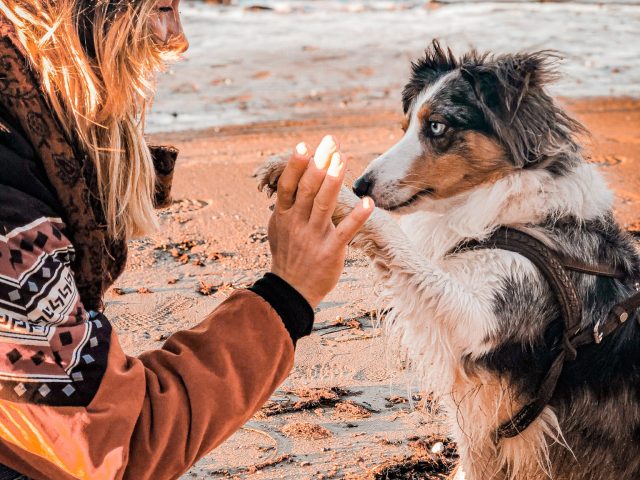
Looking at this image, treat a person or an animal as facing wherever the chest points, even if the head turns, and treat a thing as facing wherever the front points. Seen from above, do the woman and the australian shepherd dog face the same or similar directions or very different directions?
very different directions

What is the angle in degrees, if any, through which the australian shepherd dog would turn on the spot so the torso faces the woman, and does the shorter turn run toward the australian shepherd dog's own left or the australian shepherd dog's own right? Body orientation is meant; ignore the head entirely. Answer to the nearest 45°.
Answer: approximately 45° to the australian shepherd dog's own left

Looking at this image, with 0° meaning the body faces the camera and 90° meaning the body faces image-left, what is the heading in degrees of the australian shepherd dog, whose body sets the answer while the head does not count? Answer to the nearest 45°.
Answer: approximately 90°

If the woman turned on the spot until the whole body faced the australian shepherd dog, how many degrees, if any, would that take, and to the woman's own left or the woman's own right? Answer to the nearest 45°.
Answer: approximately 45° to the woman's own left

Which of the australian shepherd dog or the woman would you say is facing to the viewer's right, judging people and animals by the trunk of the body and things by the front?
the woman

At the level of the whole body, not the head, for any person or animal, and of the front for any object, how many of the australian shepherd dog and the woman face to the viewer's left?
1

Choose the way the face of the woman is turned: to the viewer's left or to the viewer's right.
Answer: to the viewer's right

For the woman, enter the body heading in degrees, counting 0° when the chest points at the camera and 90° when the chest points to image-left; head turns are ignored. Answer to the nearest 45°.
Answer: approximately 270°
